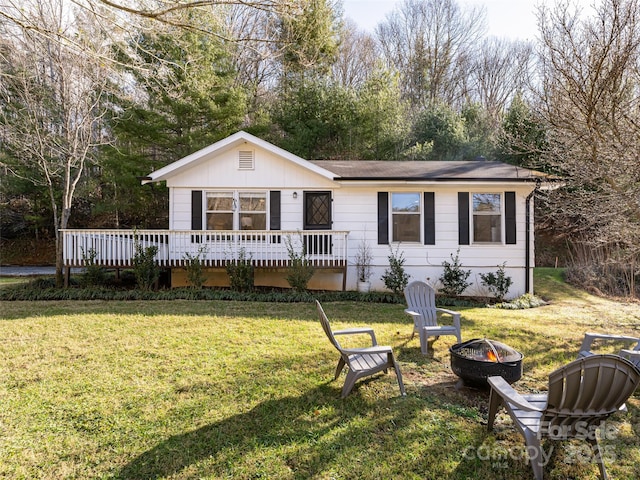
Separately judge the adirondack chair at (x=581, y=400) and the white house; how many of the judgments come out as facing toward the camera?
1

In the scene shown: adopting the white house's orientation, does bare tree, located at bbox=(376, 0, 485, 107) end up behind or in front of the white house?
behind

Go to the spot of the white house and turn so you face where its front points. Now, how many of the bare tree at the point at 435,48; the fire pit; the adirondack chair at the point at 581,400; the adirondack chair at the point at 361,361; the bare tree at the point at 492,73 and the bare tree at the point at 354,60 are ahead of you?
3

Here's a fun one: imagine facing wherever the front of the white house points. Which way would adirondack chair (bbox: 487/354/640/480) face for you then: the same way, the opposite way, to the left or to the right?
the opposite way

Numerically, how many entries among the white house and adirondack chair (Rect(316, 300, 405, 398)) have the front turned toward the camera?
1

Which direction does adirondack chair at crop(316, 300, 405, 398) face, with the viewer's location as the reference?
facing to the right of the viewer

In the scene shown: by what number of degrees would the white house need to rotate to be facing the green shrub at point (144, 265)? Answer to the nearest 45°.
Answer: approximately 90° to its right

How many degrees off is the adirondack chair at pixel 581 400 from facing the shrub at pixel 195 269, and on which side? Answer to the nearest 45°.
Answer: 0° — it already faces it

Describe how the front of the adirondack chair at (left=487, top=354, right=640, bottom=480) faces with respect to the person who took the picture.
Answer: facing away from the viewer and to the left of the viewer

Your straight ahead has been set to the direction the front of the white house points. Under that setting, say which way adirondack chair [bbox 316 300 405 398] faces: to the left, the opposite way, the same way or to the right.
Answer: to the left

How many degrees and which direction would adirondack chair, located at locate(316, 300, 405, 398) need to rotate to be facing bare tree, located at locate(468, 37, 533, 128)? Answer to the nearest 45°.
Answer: approximately 90° to its left

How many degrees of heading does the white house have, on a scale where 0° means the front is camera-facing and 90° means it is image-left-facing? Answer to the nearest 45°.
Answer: approximately 0°
